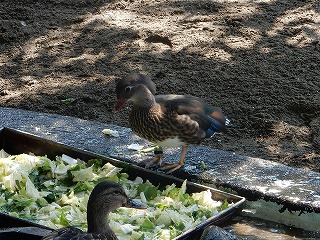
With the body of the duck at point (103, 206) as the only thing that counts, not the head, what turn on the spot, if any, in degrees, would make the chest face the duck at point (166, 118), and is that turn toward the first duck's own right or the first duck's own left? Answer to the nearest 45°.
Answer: approximately 90° to the first duck's own left

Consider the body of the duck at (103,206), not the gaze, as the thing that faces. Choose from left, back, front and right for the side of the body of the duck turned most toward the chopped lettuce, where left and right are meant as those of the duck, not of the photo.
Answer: left

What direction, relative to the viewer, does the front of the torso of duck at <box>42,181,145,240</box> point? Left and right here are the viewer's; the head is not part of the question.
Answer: facing to the right of the viewer
